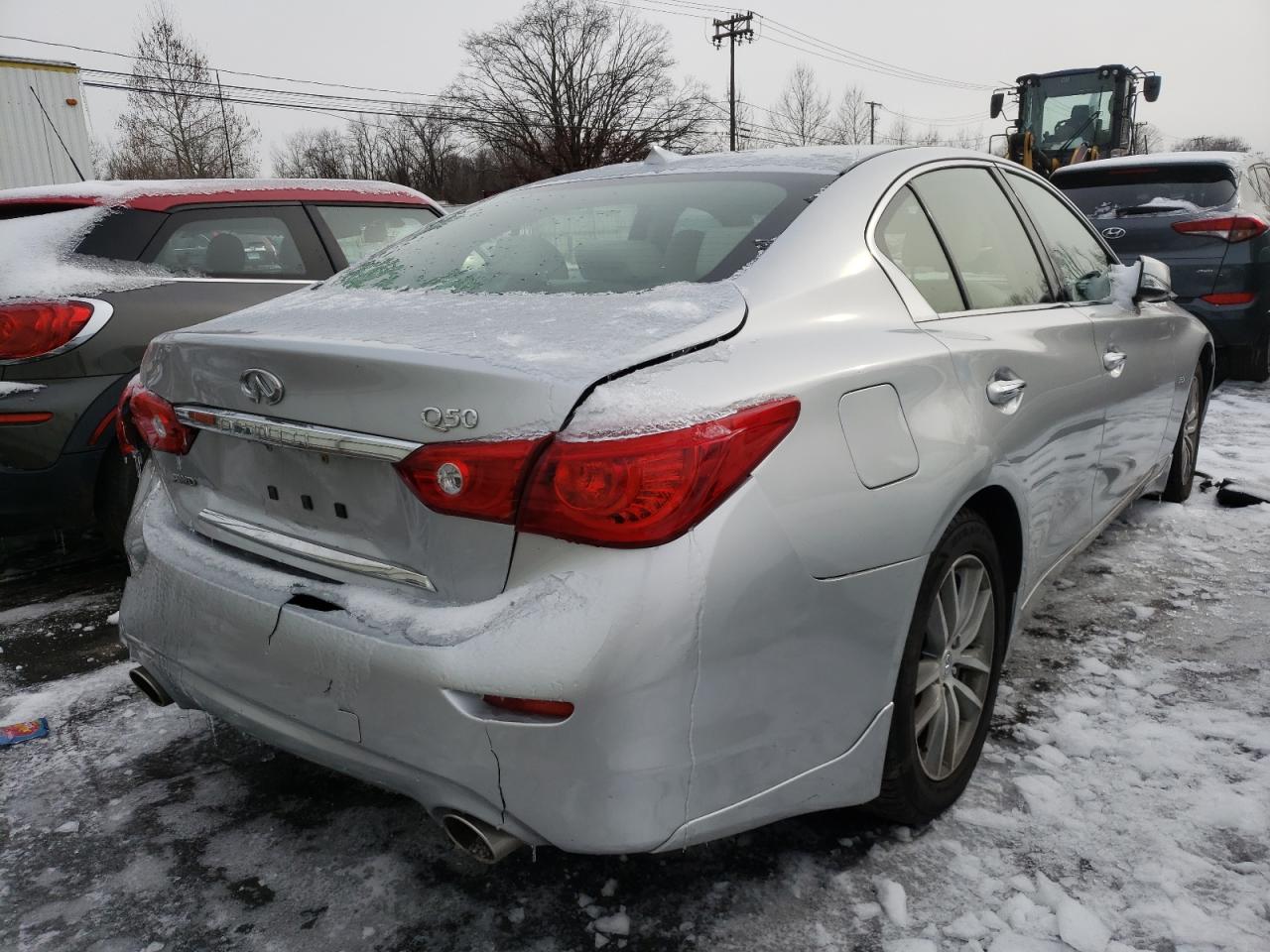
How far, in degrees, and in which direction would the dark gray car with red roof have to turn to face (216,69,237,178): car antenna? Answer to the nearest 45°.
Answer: approximately 45° to its left

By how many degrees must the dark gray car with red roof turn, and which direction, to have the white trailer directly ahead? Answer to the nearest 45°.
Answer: approximately 45° to its left

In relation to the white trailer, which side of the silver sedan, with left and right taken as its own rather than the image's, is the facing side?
left

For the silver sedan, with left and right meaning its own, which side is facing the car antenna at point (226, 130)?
left

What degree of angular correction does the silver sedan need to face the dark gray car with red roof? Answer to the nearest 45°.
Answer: approximately 90° to its left

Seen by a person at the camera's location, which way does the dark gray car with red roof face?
facing away from the viewer and to the right of the viewer

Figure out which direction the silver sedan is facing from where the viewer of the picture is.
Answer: facing away from the viewer and to the right of the viewer

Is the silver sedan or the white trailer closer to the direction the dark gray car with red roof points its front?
the white trailer

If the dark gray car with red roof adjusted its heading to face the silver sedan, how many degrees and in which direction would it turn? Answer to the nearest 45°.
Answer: approximately 135° to its right
